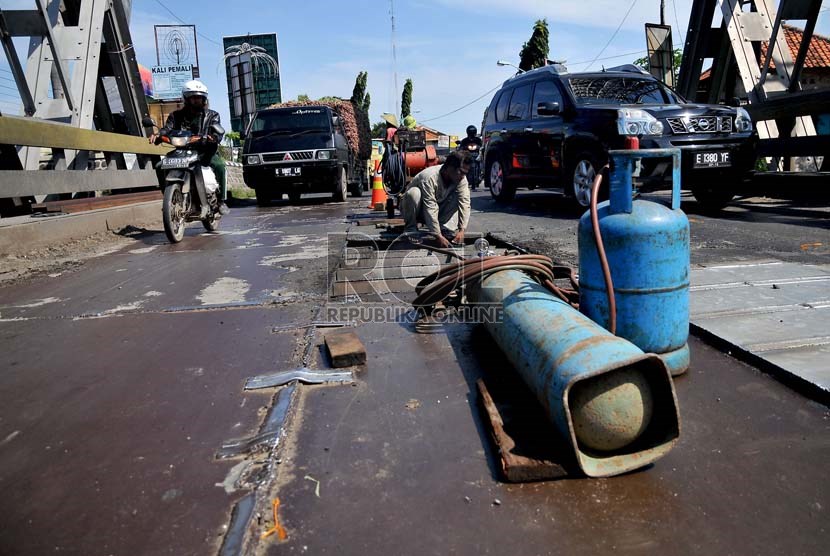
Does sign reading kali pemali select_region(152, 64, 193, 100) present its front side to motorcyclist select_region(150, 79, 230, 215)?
yes

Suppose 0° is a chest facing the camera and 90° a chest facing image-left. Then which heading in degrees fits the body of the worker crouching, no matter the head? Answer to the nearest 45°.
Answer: approximately 315°

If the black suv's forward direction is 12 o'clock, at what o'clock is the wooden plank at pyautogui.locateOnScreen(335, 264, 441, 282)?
The wooden plank is roughly at 2 o'clock from the black suv.

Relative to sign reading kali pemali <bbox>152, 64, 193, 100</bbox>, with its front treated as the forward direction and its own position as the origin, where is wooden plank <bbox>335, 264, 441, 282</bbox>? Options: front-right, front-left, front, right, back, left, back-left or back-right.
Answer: front

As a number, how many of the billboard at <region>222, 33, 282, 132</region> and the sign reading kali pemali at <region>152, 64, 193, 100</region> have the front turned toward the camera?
2

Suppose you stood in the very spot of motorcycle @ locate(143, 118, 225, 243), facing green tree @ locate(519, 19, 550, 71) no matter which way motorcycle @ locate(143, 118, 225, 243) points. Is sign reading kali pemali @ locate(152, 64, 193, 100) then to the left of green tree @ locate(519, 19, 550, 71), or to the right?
left

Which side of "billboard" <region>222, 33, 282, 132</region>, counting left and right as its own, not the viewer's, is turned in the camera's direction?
front

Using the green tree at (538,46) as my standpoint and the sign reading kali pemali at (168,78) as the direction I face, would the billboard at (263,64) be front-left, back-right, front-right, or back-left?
front-right

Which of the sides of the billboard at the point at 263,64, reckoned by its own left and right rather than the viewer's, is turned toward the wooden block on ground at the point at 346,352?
front

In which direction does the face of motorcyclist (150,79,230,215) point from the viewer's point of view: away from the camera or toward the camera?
toward the camera

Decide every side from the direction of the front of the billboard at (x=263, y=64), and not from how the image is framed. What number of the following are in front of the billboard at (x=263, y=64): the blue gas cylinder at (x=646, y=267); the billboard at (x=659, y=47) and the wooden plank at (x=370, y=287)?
3

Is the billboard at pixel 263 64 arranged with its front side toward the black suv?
yes

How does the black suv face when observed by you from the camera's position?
facing the viewer and to the right of the viewer

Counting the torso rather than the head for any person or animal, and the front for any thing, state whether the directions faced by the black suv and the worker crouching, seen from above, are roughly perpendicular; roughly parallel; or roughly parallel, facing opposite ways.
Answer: roughly parallel
